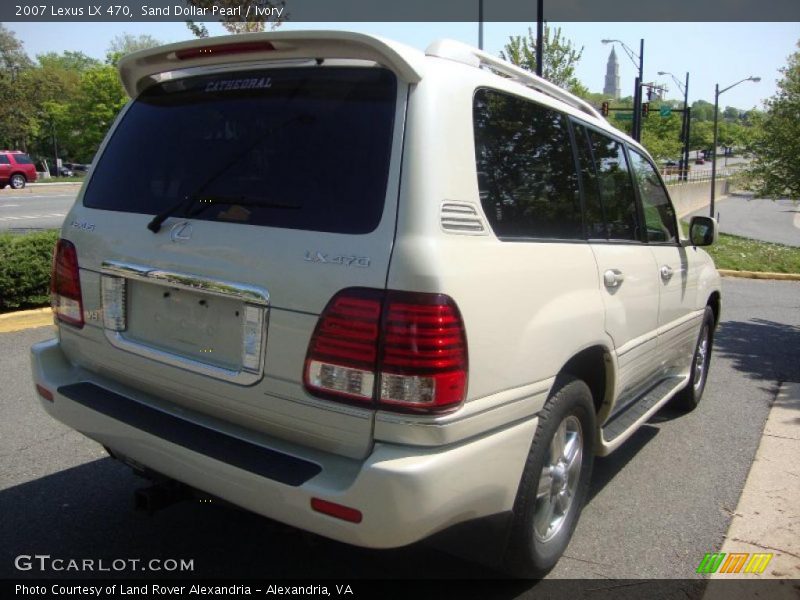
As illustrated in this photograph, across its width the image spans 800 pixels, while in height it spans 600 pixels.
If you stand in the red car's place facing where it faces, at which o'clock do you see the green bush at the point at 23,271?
The green bush is roughly at 9 o'clock from the red car.

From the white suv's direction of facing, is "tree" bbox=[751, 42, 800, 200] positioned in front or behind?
in front

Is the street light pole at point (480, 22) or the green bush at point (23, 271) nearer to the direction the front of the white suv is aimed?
the street light pole

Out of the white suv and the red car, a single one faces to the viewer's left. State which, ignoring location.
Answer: the red car

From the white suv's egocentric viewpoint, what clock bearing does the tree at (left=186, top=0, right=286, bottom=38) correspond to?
The tree is roughly at 10 o'clock from the white suv.

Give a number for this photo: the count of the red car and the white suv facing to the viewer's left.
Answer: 1

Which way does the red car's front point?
to the viewer's left

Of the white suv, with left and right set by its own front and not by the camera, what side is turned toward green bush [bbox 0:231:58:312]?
left

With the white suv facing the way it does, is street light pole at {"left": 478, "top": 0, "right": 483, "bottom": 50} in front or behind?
in front

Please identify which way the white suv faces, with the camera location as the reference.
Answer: facing away from the viewer and to the right of the viewer
